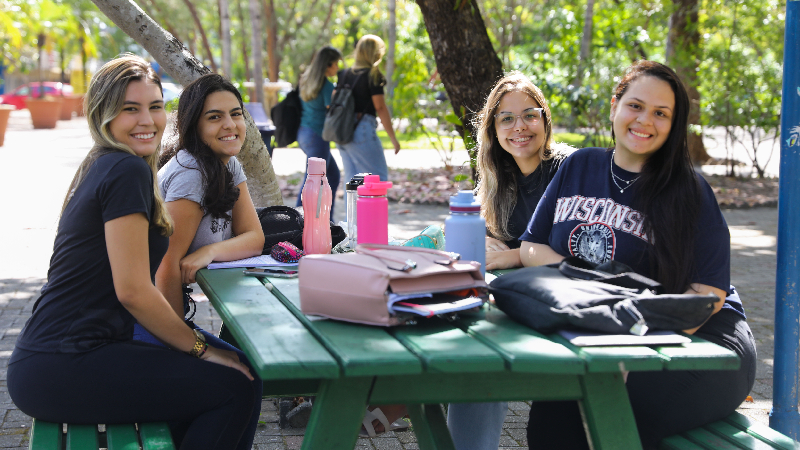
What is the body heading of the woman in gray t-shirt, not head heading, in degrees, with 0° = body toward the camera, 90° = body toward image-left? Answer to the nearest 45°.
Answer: approximately 315°

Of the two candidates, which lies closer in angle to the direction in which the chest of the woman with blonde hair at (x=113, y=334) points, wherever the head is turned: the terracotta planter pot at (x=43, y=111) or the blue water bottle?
the blue water bottle

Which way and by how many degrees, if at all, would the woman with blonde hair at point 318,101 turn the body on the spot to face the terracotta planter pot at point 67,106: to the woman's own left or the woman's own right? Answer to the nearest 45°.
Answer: approximately 135° to the woman's own left

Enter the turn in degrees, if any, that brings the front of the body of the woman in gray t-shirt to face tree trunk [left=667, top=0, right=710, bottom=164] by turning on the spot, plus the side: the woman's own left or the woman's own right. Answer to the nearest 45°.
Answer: approximately 90° to the woman's own left
